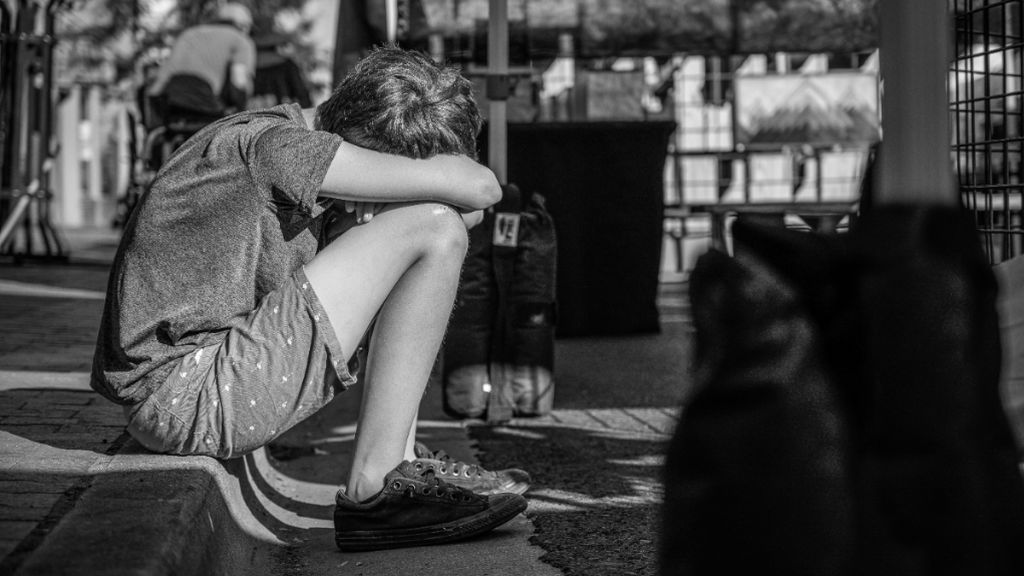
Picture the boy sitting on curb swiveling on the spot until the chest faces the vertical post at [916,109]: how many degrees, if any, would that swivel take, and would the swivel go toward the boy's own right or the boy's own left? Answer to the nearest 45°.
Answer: approximately 45° to the boy's own right

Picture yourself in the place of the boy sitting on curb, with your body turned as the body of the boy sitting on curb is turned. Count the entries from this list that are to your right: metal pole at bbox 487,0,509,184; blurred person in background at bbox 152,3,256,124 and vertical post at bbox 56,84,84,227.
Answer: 0

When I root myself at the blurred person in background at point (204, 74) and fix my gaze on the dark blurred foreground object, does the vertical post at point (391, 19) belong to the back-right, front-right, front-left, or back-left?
front-left

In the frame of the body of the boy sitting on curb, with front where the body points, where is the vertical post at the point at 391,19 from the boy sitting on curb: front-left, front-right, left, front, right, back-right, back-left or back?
left

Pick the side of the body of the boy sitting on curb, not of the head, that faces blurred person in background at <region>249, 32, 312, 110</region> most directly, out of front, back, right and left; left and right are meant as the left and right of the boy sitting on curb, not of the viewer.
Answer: left

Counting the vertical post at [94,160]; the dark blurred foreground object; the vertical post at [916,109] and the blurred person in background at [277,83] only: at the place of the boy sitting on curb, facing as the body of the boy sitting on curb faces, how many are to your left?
2

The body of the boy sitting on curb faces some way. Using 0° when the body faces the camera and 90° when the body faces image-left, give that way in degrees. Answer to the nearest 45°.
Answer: approximately 270°

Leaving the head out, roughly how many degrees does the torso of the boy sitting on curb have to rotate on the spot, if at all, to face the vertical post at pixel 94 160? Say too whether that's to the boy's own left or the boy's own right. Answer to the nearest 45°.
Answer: approximately 90° to the boy's own left

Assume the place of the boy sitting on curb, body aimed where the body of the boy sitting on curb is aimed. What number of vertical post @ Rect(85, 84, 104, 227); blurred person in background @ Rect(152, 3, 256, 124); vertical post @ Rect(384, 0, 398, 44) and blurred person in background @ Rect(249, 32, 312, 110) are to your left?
4
